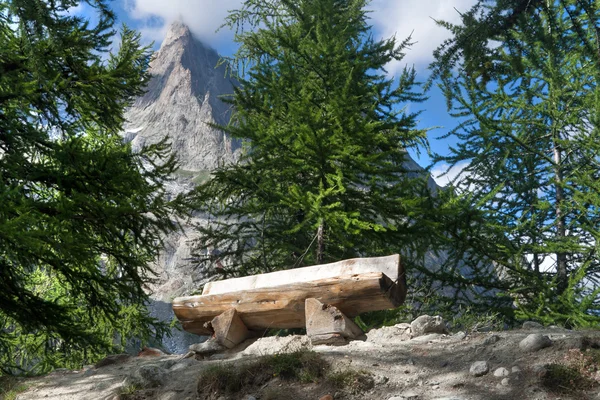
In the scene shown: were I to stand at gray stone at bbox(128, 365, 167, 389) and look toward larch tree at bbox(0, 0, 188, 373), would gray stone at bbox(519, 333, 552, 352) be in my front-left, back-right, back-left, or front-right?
back-right

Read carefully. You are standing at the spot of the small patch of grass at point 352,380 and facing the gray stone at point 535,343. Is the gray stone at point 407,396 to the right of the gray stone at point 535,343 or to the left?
right
